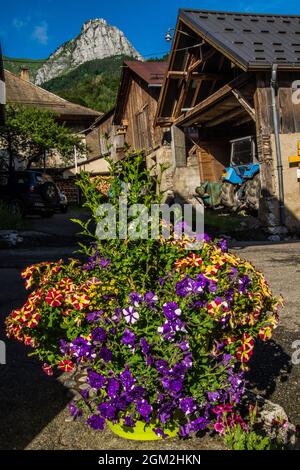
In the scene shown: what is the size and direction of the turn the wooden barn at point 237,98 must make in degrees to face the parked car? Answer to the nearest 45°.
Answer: approximately 45° to its right

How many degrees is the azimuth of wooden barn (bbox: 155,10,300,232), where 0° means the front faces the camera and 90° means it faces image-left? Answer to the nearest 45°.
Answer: approximately 45°

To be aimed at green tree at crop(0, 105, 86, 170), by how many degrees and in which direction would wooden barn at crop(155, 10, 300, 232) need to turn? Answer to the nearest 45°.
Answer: approximately 90° to its right

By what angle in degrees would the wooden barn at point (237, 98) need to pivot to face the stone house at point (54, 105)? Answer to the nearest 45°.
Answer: approximately 90° to its right

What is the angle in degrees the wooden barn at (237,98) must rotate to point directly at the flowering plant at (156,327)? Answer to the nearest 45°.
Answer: approximately 45° to its left

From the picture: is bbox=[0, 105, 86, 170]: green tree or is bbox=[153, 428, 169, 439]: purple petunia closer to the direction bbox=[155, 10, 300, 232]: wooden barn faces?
the purple petunia

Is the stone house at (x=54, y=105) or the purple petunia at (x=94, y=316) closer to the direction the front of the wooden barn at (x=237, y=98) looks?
the purple petunia
